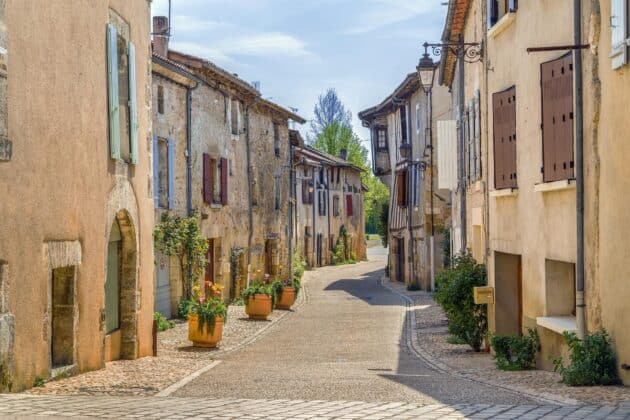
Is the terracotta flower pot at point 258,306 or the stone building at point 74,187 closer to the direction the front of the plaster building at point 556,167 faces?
the stone building

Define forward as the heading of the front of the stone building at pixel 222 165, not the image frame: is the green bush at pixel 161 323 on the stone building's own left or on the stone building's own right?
on the stone building's own right

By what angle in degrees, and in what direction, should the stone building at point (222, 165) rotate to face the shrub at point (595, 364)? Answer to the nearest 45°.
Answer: approximately 45° to its right

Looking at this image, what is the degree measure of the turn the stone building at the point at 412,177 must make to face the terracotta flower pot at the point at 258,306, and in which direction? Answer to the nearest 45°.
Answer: approximately 45° to its left

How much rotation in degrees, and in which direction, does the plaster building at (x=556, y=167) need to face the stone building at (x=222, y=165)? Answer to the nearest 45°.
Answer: approximately 90° to its right

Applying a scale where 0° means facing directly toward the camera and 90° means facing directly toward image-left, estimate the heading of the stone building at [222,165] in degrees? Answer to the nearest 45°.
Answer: approximately 315°

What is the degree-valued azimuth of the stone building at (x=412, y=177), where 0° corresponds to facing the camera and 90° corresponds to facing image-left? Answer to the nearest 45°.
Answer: approximately 45°
